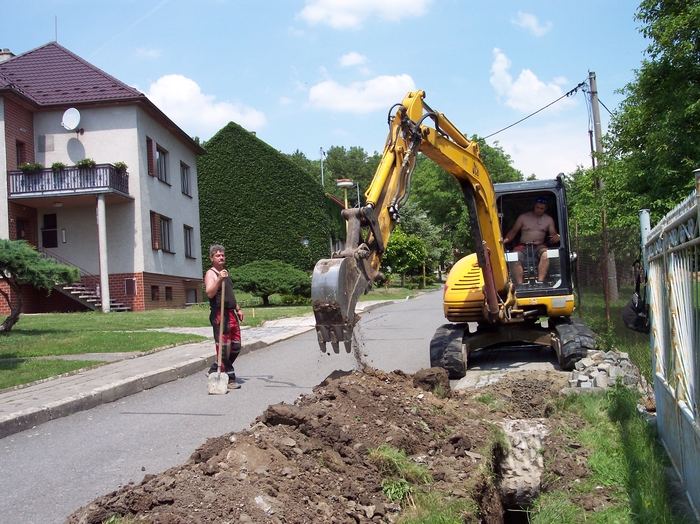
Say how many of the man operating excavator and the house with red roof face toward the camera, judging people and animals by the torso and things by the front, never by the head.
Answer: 2

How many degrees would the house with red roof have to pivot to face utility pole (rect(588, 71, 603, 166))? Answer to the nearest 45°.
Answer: approximately 45° to its left

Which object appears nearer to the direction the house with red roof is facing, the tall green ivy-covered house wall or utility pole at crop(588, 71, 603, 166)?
the utility pole

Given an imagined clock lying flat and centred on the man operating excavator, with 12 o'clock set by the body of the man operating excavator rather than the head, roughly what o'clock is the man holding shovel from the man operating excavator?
The man holding shovel is roughly at 2 o'clock from the man operating excavator.

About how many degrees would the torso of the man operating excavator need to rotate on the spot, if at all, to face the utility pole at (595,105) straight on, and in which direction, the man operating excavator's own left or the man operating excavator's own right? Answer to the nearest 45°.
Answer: approximately 180°

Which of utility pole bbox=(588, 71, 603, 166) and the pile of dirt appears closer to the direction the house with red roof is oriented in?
the pile of dirt

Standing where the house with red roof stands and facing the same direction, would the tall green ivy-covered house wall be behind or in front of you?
behind

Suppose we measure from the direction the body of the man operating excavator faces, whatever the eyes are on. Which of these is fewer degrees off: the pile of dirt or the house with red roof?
the pile of dirt
